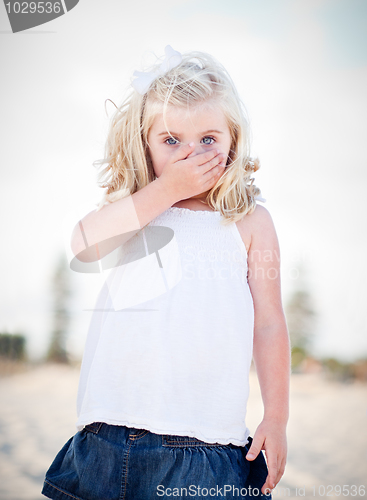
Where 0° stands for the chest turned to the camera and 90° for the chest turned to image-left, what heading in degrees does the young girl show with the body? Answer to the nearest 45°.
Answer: approximately 0°

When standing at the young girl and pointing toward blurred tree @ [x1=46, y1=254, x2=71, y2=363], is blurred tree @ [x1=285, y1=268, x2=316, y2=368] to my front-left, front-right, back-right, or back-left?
front-right

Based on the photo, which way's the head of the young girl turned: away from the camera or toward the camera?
toward the camera

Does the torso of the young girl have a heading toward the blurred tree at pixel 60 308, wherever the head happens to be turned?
no

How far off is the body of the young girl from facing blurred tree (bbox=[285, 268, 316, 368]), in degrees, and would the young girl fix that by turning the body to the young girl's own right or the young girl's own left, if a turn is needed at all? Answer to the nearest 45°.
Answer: approximately 180°
